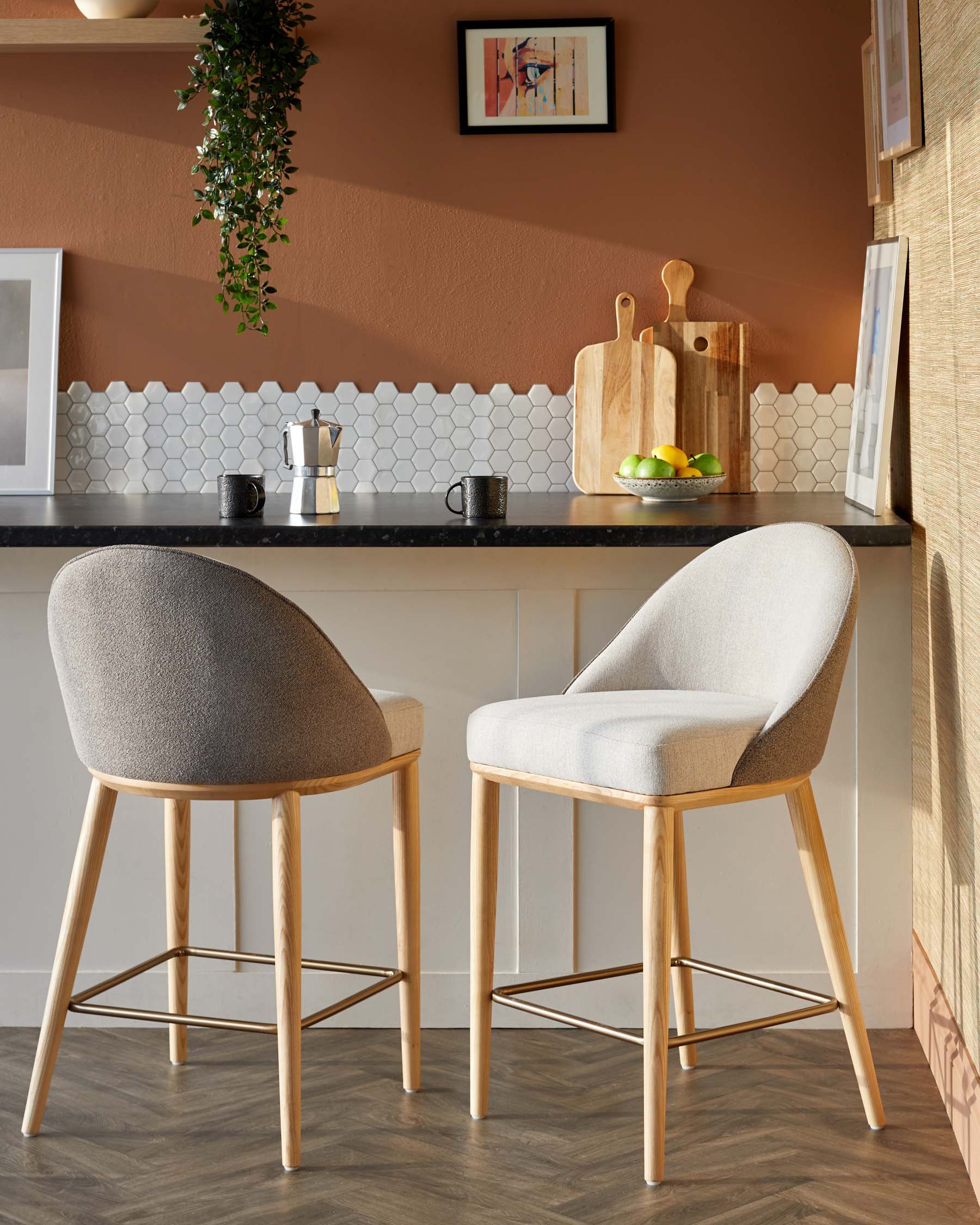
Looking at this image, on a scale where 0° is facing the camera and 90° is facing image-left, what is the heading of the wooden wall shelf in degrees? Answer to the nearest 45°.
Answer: approximately 0°

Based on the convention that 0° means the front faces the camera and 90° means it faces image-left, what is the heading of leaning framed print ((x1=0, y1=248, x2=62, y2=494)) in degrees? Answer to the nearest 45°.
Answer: approximately 0°

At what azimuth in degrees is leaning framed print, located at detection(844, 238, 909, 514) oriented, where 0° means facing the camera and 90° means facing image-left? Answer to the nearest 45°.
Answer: approximately 90°

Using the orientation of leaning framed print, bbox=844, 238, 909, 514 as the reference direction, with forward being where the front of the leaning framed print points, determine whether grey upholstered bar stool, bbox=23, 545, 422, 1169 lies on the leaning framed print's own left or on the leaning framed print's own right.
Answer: on the leaning framed print's own left

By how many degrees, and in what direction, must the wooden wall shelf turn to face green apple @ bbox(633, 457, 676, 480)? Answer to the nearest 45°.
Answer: approximately 90° to its left
